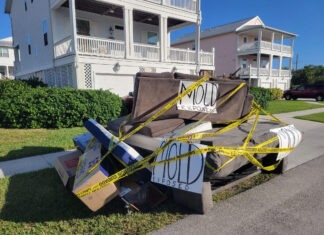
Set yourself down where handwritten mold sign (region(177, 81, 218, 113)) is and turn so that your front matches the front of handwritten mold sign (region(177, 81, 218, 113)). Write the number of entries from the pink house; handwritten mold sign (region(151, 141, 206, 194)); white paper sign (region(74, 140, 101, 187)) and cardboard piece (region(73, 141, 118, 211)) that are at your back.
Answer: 1

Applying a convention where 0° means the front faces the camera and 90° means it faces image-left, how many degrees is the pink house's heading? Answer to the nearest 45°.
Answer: approximately 315°

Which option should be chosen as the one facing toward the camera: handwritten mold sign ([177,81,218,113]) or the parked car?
the handwritten mold sign

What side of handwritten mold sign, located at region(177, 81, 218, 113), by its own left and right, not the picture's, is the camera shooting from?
front

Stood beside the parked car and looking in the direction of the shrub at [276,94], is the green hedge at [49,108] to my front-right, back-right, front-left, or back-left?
front-left

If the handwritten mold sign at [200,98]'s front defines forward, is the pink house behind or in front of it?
behind

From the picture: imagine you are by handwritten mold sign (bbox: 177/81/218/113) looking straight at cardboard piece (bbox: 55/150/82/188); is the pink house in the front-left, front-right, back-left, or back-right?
back-right

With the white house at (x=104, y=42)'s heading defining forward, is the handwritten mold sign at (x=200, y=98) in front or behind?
in front

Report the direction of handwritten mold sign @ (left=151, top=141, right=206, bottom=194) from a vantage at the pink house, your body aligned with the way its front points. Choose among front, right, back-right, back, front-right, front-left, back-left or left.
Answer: front-right

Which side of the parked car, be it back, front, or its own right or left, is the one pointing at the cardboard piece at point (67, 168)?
left

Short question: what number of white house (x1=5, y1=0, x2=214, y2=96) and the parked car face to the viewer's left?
1

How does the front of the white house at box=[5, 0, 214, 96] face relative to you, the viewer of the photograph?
facing the viewer and to the right of the viewer

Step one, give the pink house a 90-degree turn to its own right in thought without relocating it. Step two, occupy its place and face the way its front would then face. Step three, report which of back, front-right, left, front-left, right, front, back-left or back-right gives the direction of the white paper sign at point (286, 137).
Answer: front-left

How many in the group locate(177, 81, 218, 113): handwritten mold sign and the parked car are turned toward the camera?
1

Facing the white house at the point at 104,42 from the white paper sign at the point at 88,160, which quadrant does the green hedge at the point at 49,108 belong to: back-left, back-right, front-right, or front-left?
front-left
